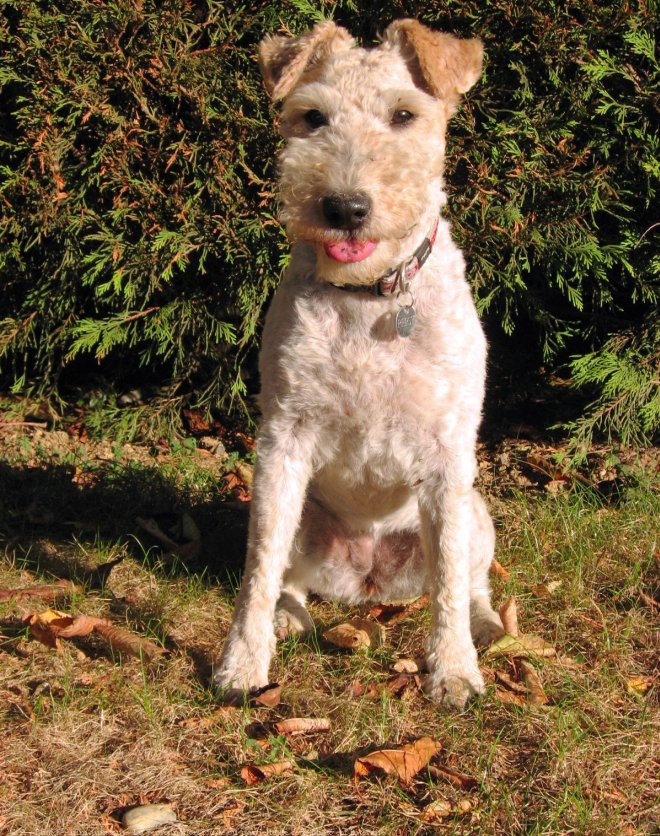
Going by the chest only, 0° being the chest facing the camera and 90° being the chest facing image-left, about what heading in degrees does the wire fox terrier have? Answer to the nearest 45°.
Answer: approximately 0°

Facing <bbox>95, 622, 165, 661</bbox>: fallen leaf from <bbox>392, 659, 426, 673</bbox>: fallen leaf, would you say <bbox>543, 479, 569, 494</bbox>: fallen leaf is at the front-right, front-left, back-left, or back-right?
back-right

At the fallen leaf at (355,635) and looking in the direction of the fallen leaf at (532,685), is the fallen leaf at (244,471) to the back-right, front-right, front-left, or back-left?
back-left

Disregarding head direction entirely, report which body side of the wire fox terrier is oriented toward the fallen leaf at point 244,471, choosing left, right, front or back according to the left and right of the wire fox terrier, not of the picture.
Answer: back
